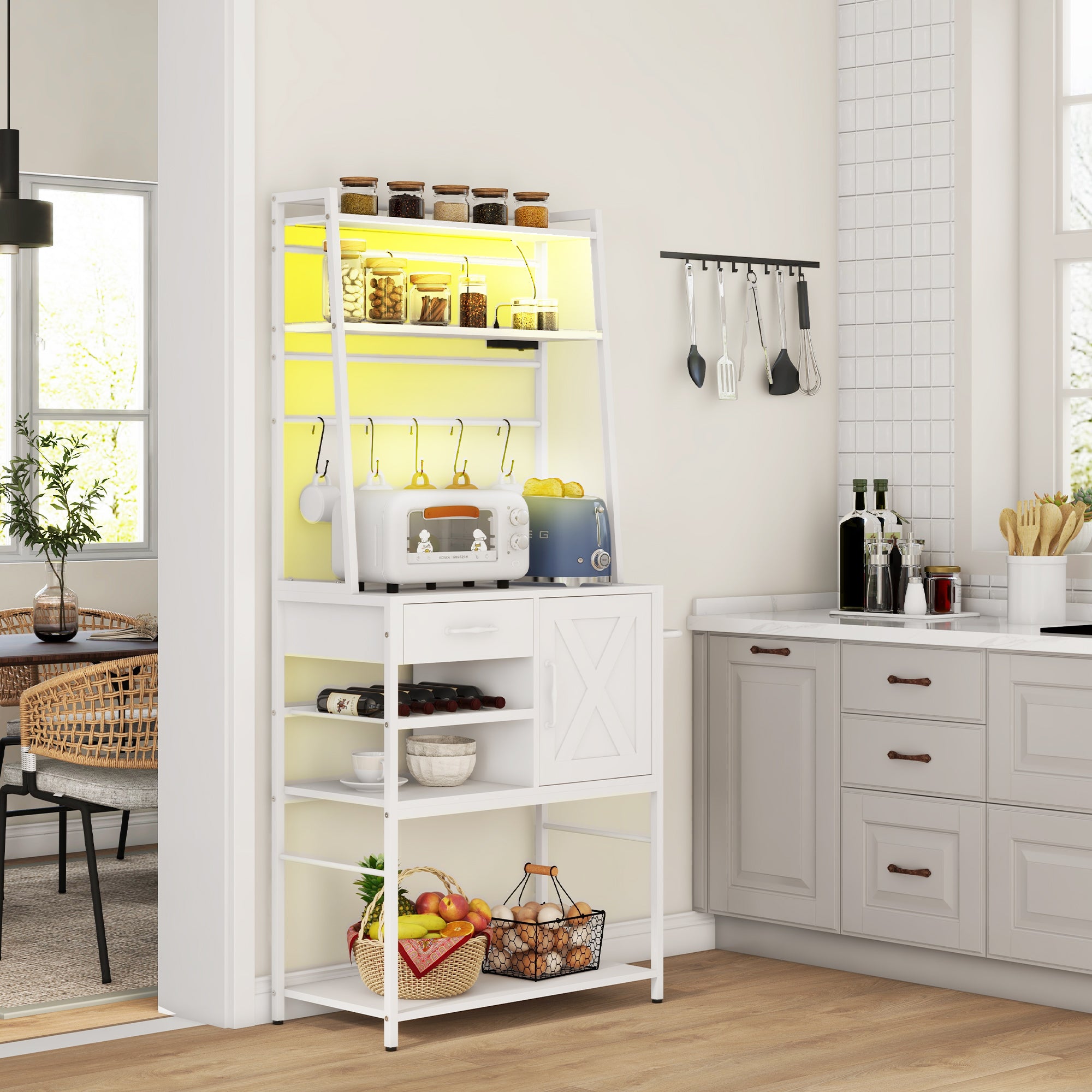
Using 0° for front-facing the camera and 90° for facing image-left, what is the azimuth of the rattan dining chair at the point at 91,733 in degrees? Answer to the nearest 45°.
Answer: approximately 135°

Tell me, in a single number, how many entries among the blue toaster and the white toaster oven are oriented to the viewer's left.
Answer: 0

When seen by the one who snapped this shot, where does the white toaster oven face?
facing the viewer and to the right of the viewer

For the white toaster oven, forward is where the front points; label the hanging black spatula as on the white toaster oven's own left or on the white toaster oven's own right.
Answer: on the white toaster oven's own left

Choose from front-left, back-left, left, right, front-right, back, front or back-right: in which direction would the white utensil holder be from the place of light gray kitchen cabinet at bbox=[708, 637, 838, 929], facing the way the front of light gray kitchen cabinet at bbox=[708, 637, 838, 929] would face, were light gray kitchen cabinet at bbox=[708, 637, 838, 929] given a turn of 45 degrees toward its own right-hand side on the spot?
back

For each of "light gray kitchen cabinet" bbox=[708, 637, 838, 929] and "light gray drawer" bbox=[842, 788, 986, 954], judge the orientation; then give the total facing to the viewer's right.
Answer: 0

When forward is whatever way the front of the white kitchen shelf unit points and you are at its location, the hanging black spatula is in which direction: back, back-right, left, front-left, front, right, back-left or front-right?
left

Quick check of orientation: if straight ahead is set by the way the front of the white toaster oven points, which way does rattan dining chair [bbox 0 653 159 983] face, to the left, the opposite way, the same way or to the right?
the opposite way
